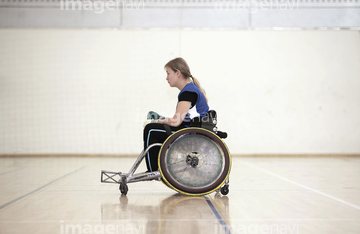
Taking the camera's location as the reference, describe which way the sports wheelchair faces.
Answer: facing to the left of the viewer

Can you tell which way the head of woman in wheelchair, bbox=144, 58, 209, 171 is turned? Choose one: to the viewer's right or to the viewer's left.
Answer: to the viewer's left

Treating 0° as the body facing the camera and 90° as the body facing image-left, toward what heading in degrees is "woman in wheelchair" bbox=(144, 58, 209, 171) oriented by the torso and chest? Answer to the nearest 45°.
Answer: approximately 90°
